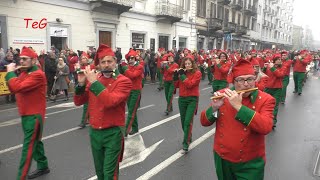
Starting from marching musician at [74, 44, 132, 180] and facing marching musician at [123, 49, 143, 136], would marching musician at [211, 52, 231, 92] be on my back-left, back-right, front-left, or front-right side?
front-right

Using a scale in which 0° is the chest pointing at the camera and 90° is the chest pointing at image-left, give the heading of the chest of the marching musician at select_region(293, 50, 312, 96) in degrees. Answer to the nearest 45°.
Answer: approximately 45°

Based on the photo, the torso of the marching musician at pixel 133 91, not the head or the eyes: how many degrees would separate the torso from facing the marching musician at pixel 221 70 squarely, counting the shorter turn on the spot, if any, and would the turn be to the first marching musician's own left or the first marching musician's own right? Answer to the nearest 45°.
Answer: approximately 180°

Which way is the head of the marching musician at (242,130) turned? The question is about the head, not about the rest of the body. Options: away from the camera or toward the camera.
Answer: toward the camera

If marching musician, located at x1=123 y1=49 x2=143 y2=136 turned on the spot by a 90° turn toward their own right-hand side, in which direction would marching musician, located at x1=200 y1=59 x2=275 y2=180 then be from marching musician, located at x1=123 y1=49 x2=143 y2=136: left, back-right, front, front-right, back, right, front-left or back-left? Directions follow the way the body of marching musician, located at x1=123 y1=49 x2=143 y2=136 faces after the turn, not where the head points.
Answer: back-left

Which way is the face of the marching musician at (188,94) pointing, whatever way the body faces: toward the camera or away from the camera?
toward the camera

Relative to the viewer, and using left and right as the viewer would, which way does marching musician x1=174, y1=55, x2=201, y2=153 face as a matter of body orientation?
facing the viewer and to the left of the viewer

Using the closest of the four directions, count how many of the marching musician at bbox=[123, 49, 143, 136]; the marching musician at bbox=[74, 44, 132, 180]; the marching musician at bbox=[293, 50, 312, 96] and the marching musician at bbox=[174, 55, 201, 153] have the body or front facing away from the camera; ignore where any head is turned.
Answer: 0

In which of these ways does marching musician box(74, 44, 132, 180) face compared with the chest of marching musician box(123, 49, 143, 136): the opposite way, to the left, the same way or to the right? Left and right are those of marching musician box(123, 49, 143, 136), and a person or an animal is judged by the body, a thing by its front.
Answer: the same way

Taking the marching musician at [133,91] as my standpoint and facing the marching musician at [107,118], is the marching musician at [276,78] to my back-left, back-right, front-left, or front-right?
back-left

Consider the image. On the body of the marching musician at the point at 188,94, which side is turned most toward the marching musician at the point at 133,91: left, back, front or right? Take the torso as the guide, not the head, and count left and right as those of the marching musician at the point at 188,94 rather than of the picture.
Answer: right
